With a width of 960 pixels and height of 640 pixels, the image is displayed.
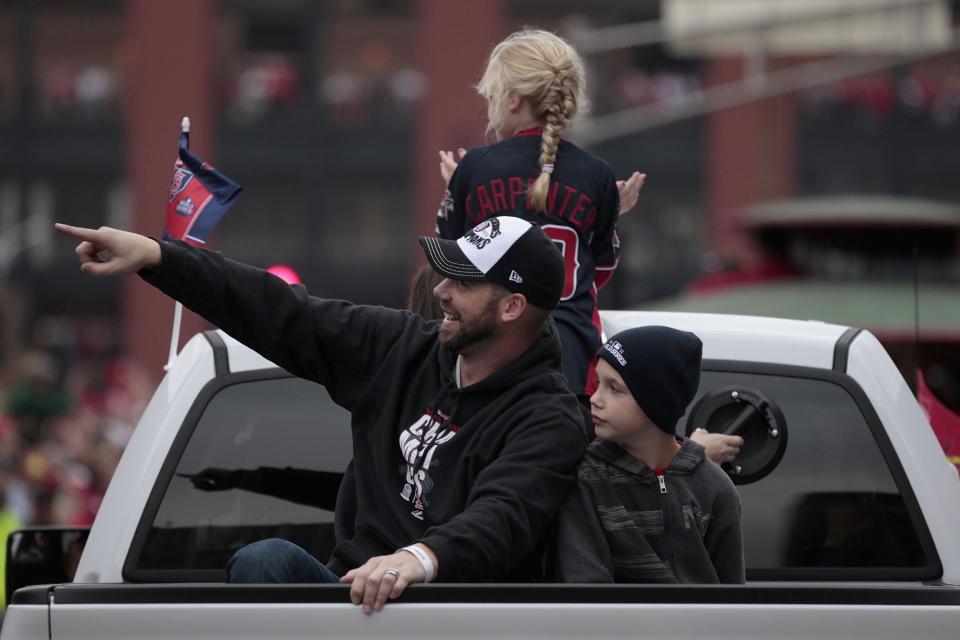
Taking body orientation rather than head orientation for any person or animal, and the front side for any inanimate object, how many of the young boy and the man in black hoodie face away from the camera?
0

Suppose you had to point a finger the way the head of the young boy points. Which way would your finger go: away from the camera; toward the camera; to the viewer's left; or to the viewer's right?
to the viewer's left

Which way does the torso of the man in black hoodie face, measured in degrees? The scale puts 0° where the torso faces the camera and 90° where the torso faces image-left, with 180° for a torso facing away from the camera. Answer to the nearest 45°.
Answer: approximately 45°

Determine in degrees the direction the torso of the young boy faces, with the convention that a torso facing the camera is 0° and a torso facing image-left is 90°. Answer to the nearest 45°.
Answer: approximately 0°

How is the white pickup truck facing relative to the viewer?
away from the camera
